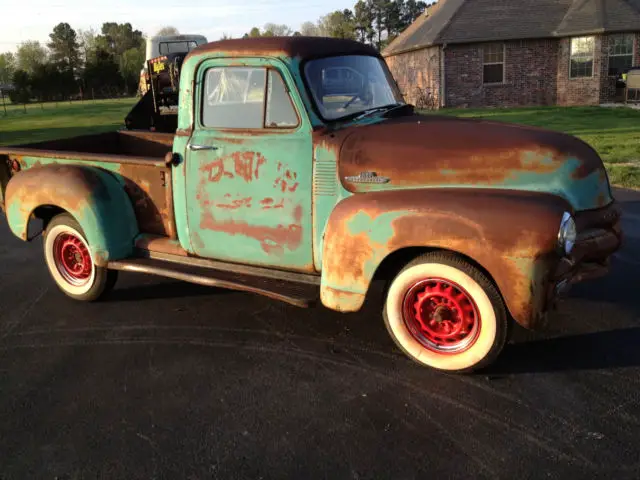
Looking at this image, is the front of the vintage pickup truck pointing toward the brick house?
no

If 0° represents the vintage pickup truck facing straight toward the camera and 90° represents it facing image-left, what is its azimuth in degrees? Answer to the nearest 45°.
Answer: approximately 315°
